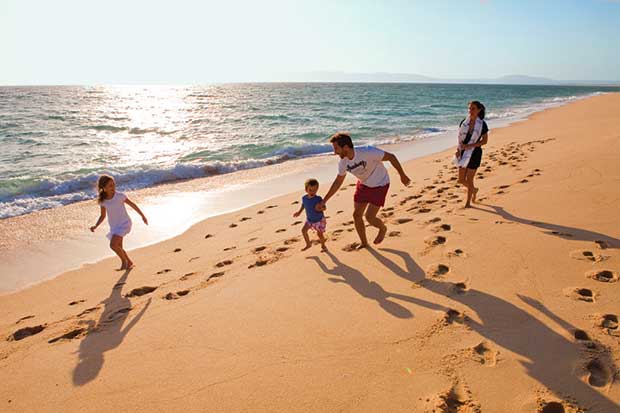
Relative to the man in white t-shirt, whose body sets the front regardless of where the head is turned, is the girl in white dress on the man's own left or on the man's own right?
on the man's own right

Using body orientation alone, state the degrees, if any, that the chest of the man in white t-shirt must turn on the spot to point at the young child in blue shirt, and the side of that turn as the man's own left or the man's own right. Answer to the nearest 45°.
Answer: approximately 45° to the man's own right

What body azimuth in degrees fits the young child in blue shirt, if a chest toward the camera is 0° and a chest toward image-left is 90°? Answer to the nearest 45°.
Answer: approximately 0°

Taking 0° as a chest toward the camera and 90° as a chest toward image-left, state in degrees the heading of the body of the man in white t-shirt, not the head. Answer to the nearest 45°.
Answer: approximately 45°

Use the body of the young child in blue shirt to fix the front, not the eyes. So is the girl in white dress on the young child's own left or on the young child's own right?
on the young child's own right
